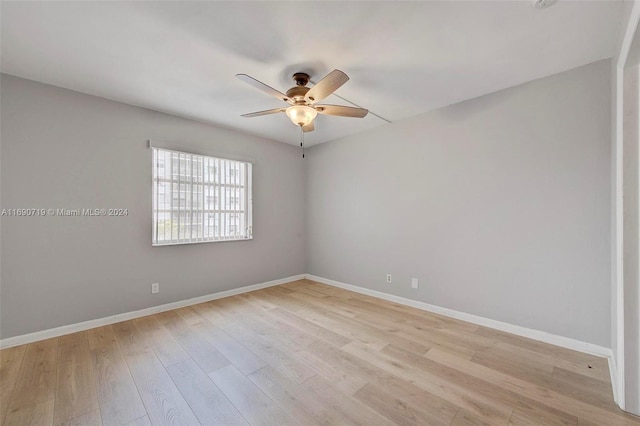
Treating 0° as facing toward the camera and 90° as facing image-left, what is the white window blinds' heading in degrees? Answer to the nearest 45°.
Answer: approximately 315°

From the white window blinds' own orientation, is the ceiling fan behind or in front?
in front
